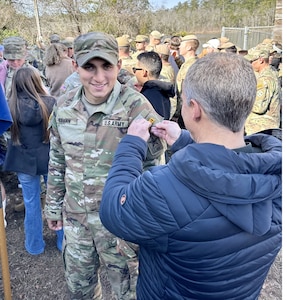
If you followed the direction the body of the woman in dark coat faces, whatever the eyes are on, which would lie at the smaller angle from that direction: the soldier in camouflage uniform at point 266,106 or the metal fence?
the metal fence

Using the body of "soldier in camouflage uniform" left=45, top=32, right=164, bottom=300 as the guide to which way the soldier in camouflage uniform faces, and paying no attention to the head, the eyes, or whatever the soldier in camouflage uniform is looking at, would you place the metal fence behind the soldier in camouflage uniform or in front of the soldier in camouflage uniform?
behind

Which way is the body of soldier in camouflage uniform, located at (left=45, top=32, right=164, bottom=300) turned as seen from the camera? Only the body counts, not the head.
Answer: toward the camera

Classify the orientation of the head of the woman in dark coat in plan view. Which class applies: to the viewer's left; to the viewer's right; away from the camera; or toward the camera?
away from the camera

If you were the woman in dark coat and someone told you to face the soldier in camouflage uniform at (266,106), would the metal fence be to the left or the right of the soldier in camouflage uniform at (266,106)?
left

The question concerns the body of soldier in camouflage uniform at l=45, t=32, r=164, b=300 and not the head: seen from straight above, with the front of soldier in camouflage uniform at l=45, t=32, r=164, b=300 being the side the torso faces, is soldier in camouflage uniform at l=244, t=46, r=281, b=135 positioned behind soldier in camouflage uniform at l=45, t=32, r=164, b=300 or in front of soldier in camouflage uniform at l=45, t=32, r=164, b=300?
behind

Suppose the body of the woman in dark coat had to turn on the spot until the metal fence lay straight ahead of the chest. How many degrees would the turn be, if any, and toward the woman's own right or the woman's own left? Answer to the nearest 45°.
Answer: approximately 45° to the woman's own right

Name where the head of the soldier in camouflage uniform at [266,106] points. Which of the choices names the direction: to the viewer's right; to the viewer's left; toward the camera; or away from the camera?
to the viewer's left

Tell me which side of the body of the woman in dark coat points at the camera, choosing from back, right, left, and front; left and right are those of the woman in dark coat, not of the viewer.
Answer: back
